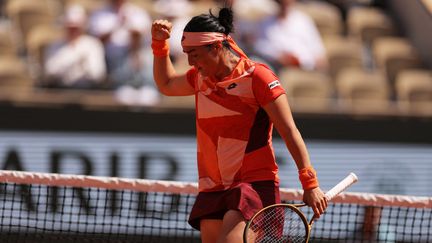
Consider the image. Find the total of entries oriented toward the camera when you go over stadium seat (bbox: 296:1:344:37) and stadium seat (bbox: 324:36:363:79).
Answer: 2

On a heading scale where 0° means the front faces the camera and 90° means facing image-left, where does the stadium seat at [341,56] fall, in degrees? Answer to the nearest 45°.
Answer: approximately 0°

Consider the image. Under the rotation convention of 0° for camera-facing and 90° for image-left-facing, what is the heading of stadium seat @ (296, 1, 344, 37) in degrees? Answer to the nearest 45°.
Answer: approximately 0°

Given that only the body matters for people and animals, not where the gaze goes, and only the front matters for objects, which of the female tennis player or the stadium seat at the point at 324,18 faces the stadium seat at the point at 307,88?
the stadium seat at the point at 324,18

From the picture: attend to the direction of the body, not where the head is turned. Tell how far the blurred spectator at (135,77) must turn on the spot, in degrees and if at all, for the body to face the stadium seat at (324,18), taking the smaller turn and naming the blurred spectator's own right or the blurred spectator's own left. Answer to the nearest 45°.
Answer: approximately 135° to the blurred spectator's own left

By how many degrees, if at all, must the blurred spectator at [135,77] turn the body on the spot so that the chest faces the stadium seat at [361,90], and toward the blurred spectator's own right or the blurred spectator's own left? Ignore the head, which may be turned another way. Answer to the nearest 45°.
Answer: approximately 90° to the blurred spectator's own left

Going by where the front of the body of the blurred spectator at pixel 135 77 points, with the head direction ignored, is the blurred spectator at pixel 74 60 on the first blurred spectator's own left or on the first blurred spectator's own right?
on the first blurred spectator's own right
